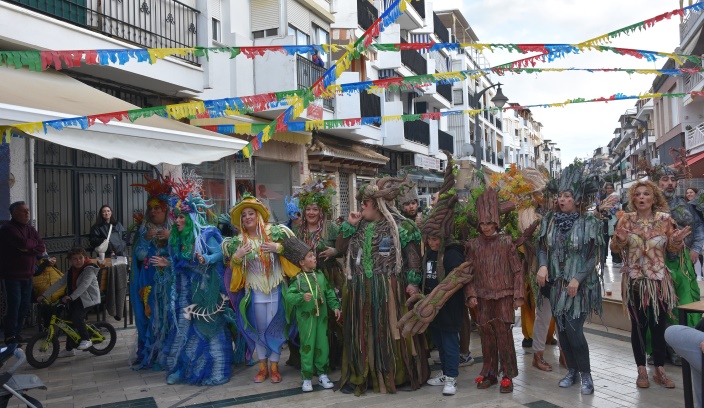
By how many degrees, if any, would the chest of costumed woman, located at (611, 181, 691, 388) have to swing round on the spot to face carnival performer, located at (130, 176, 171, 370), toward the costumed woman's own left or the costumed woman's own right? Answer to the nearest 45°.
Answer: approximately 90° to the costumed woman's own right

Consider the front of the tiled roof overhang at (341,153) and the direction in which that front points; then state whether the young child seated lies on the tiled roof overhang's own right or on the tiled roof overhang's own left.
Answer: on the tiled roof overhang's own right

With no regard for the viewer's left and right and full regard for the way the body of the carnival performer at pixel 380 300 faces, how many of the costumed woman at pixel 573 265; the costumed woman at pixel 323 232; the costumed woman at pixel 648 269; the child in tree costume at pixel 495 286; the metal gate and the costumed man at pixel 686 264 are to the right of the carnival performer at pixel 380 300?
2

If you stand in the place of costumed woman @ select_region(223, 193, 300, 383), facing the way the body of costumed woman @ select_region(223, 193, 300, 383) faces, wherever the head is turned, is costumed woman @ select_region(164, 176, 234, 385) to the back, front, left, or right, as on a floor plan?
right

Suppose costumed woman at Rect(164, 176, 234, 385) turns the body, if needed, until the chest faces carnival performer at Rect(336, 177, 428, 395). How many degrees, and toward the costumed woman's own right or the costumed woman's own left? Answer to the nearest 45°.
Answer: approximately 90° to the costumed woman's own left

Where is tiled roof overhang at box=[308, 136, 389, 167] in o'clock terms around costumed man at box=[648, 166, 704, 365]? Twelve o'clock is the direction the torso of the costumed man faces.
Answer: The tiled roof overhang is roughly at 3 o'clock from the costumed man.

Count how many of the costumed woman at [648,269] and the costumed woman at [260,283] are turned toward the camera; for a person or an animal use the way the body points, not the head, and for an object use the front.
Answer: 2

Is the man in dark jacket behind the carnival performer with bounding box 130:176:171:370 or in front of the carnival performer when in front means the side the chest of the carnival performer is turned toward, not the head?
behind

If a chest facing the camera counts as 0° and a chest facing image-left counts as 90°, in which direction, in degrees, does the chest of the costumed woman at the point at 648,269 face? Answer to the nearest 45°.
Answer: approximately 0°
